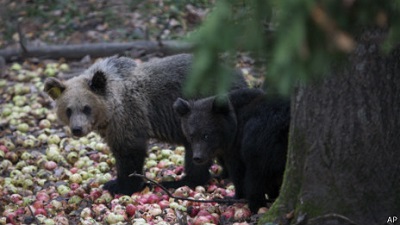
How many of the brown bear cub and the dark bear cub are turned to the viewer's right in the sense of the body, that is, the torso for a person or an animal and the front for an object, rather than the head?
0

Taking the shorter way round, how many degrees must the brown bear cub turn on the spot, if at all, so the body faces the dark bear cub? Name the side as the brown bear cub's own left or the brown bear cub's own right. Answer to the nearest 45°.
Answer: approximately 90° to the brown bear cub's own left

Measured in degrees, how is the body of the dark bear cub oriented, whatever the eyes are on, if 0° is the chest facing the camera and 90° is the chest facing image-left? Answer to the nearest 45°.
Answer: approximately 45°

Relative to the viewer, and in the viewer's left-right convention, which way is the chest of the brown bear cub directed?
facing the viewer and to the left of the viewer

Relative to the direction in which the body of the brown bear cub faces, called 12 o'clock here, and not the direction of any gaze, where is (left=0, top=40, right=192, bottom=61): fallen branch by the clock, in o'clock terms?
The fallen branch is roughly at 4 o'clock from the brown bear cub.

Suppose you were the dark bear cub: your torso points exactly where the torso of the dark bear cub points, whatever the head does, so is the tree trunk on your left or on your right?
on your left
